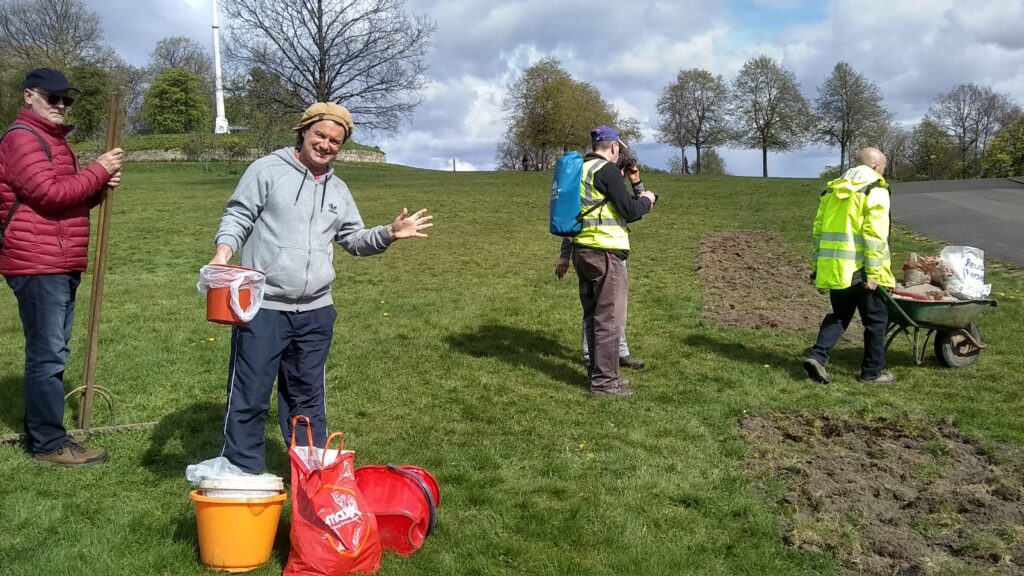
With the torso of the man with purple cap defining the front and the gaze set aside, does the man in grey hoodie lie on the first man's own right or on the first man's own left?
on the first man's own right

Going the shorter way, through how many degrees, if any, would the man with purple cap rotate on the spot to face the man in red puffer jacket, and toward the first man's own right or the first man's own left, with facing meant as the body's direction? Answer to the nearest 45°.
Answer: approximately 135° to the first man's own right

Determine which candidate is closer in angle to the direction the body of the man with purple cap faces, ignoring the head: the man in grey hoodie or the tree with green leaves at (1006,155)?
the tree with green leaves

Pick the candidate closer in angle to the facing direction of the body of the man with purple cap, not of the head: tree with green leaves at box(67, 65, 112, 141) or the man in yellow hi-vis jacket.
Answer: the man in yellow hi-vis jacket

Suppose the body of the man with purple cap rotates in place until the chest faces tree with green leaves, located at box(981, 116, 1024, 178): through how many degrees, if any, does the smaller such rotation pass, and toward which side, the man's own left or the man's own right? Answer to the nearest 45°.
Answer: approximately 45° to the man's own left

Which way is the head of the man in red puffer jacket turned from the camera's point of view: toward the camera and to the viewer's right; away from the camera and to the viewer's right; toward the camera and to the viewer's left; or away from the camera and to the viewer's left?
toward the camera and to the viewer's right

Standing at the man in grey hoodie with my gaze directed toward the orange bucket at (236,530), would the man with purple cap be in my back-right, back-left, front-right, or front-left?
back-left

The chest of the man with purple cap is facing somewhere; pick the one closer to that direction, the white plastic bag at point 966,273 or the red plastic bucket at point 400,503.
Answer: the white plastic bag

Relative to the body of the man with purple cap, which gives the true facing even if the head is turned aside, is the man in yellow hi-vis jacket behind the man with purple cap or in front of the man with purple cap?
in front

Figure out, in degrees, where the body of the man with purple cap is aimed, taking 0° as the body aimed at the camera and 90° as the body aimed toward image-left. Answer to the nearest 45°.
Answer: approximately 270°

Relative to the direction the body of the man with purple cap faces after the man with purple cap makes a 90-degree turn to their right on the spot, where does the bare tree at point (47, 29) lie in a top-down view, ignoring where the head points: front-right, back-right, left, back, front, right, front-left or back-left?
back-right

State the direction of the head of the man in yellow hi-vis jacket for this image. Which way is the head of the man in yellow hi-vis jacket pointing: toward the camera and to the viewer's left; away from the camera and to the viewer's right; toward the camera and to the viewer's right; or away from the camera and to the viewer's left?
away from the camera and to the viewer's right

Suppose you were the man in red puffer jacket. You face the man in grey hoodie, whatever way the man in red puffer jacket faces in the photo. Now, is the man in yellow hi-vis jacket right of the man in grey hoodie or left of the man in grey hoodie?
left
